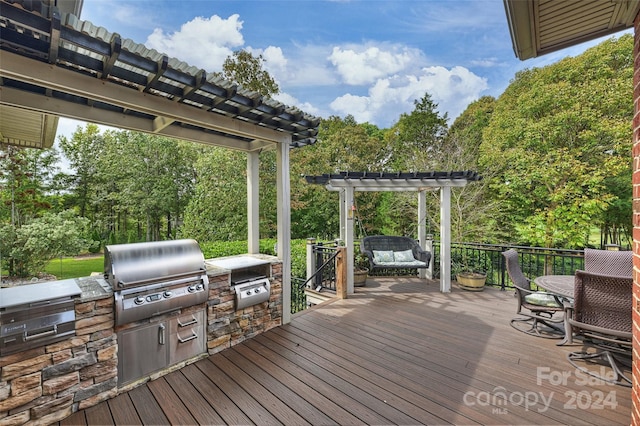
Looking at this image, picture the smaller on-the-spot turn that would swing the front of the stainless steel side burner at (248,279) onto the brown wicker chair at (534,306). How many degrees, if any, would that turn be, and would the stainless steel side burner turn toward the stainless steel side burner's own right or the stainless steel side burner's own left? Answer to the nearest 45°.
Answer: approximately 45° to the stainless steel side burner's own left

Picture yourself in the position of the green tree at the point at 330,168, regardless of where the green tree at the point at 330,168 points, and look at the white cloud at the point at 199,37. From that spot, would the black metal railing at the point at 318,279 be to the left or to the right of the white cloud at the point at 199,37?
left

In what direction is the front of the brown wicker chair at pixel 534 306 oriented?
to the viewer's right

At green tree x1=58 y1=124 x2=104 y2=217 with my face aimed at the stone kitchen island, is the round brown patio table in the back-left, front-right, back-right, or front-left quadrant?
front-left

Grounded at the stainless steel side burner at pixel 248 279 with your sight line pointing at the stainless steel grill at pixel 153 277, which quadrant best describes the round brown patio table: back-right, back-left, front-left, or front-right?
back-left

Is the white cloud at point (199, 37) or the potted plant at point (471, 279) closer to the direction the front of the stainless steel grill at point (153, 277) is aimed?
the potted plant

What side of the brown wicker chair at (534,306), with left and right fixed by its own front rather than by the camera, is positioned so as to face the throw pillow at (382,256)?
back

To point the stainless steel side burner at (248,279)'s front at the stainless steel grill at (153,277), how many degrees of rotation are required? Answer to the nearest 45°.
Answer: approximately 90° to its right

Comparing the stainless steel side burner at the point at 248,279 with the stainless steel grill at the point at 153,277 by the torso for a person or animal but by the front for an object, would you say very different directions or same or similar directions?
same or similar directions

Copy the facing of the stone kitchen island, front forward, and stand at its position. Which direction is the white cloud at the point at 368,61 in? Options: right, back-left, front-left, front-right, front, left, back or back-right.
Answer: left

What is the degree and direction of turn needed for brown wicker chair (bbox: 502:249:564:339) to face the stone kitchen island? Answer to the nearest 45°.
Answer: approximately 135° to its right

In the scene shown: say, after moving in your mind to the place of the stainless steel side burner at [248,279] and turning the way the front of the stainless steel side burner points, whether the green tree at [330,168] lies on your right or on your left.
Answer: on your left

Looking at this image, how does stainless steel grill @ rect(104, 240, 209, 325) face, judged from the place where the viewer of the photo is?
facing the viewer and to the right of the viewer
